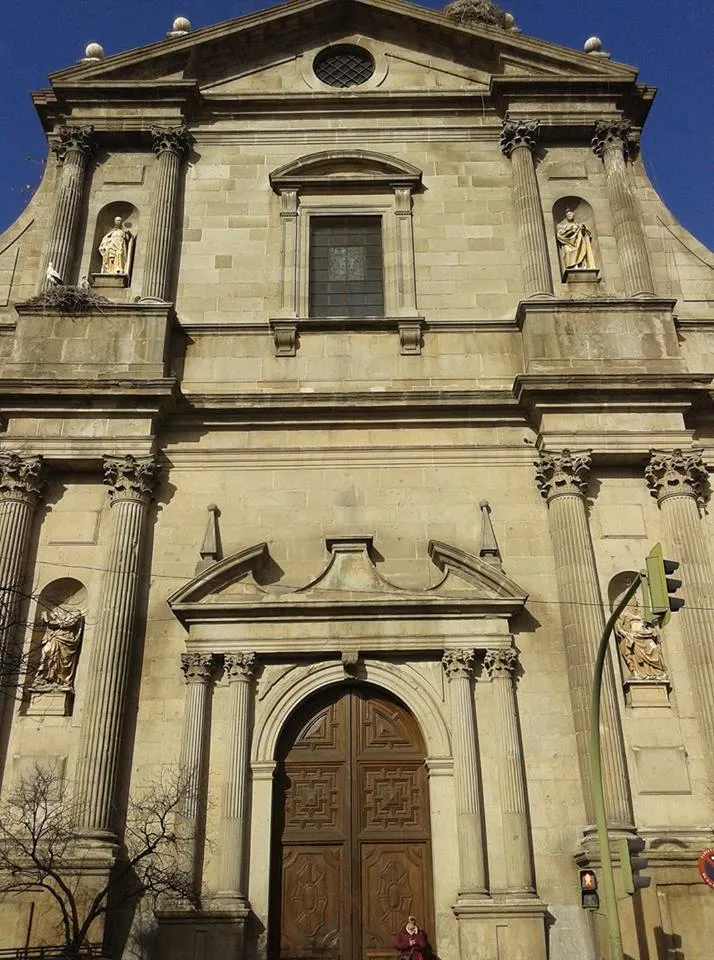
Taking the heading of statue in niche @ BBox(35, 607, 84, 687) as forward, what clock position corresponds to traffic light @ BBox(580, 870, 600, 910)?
The traffic light is roughly at 10 o'clock from the statue in niche.

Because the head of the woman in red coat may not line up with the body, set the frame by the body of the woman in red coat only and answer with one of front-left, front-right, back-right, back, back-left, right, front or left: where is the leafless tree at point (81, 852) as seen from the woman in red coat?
right

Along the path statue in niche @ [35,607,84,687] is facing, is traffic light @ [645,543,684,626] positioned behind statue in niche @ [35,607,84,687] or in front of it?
in front

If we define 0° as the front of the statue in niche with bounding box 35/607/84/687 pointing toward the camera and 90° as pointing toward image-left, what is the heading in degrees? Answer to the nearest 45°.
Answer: approximately 0°
